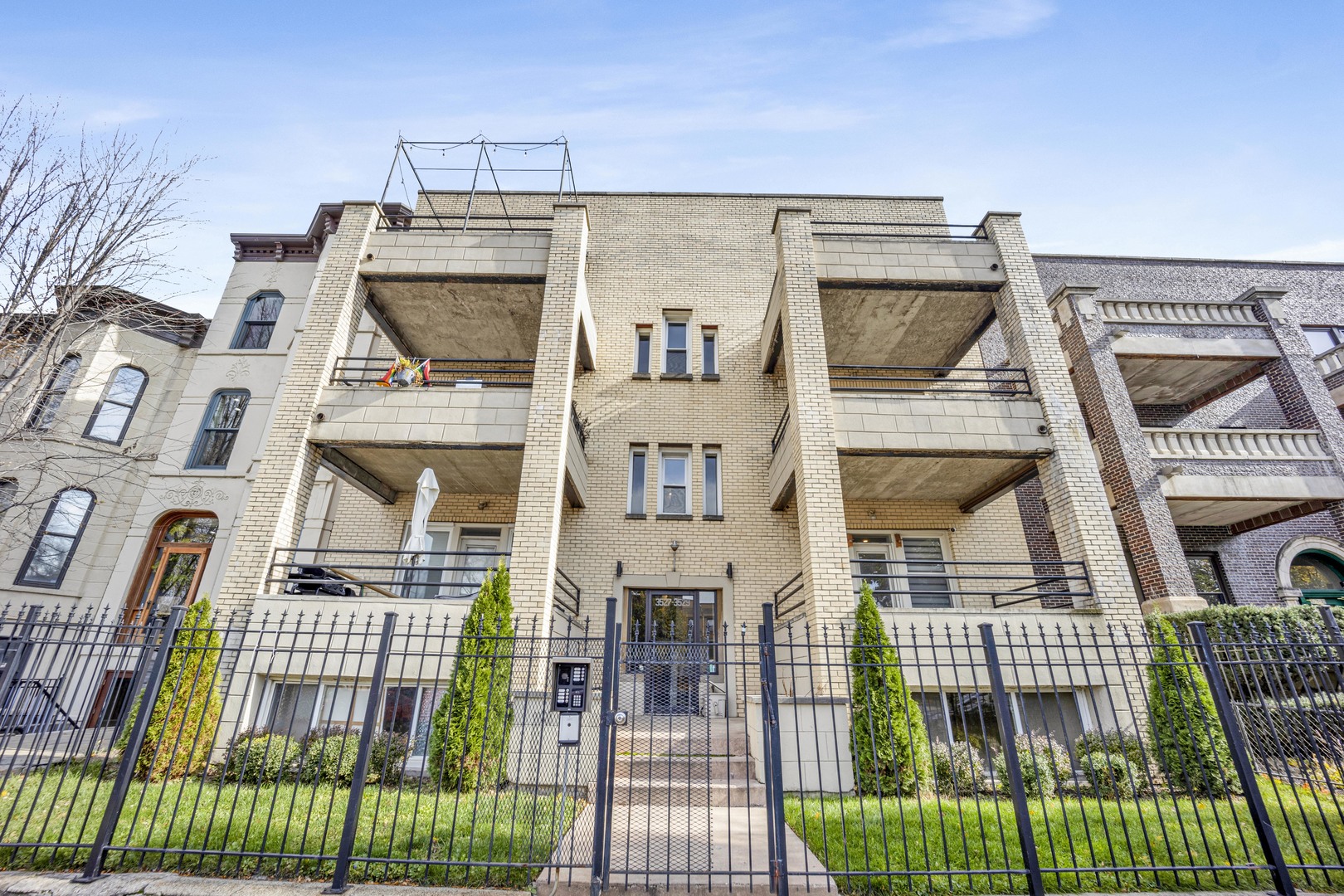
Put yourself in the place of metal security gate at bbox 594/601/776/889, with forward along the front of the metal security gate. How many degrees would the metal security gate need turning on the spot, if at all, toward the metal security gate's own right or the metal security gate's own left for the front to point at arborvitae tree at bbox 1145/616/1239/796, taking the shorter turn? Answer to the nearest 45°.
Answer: approximately 90° to the metal security gate's own left

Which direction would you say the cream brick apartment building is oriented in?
toward the camera

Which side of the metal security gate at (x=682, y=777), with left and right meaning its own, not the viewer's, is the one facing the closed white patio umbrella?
right

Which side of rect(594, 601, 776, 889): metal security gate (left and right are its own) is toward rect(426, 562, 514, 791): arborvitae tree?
right

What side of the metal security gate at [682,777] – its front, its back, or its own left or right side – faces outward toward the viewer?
front

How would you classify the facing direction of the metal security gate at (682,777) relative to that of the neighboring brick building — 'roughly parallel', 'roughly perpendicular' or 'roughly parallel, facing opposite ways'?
roughly parallel

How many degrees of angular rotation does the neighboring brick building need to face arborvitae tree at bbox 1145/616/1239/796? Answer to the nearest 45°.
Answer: approximately 45° to its right

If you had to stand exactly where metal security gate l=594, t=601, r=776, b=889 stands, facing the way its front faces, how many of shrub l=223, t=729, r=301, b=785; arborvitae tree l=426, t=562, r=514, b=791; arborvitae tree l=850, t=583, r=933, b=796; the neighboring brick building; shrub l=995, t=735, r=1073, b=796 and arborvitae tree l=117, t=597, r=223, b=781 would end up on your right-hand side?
3

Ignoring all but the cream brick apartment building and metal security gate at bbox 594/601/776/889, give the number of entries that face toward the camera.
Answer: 2

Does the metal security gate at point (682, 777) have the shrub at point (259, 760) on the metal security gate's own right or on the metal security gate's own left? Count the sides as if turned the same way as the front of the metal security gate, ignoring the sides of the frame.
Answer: on the metal security gate's own right

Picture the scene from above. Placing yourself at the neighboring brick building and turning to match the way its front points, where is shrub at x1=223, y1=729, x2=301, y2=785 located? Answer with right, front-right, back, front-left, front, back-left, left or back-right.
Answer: right

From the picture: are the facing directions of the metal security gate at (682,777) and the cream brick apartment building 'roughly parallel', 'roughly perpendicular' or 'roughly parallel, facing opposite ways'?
roughly parallel

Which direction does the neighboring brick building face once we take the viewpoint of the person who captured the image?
facing the viewer and to the right of the viewer
